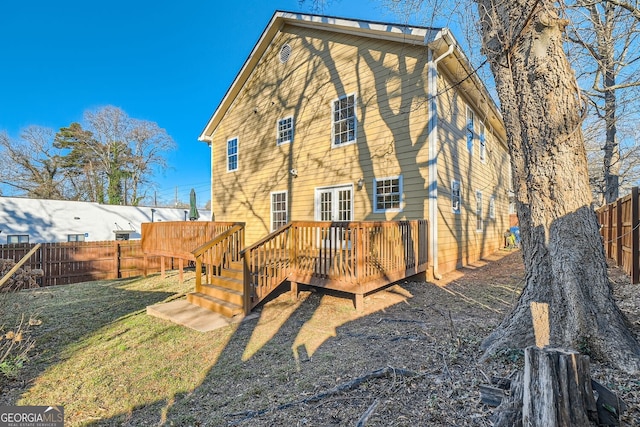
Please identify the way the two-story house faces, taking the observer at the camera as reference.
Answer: facing away from the viewer and to the right of the viewer

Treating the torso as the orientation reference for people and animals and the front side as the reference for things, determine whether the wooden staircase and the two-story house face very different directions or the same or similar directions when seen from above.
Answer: very different directions

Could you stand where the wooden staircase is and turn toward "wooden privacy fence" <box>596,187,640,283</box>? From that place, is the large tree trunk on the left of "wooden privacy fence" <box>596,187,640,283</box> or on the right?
right

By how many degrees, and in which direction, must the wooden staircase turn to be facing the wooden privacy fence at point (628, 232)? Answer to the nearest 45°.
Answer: approximately 135° to its left

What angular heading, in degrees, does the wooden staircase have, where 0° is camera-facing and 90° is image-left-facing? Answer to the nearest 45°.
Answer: approximately 45°

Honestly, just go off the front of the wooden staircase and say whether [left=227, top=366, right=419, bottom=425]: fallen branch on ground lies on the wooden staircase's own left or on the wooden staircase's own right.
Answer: on the wooden staircase's own left

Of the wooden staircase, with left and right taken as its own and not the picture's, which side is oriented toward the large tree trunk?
left

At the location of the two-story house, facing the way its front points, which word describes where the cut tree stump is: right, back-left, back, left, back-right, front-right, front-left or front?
back-right

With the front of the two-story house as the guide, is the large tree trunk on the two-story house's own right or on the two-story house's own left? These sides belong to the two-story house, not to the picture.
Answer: on the two-story house's own right
